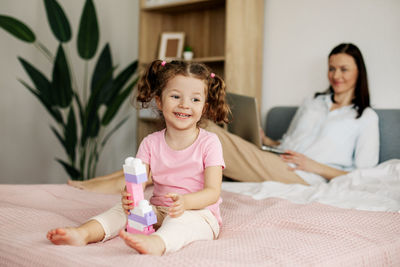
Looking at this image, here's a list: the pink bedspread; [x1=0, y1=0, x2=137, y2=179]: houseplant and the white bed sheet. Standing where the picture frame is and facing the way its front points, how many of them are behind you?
0

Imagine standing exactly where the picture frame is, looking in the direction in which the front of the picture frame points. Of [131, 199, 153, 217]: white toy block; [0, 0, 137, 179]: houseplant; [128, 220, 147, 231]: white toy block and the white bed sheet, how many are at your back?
0

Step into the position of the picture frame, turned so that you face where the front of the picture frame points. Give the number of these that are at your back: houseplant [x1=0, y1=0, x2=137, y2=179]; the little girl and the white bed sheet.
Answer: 0

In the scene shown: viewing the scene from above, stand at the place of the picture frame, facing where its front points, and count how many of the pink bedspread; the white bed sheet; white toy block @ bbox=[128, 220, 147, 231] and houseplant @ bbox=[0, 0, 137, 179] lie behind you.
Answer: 0

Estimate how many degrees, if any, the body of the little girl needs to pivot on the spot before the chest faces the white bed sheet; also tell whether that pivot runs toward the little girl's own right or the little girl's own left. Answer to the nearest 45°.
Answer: approximately 180°

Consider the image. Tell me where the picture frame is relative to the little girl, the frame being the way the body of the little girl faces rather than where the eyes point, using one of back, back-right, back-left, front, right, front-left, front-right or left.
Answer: back-right

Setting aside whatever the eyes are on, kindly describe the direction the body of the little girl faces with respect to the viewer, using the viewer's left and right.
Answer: facing the viewer and to the left of the viewer

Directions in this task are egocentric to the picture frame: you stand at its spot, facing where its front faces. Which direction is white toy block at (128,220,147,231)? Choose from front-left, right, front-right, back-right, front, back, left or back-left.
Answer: front

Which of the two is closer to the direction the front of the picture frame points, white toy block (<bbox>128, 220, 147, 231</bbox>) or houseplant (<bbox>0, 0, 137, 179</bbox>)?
the white toy block

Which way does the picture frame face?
toward the camera

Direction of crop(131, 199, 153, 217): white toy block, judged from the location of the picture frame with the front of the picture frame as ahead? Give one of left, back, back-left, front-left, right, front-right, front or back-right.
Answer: front

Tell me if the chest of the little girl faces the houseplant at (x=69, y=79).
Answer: no

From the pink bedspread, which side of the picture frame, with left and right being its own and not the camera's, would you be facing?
front

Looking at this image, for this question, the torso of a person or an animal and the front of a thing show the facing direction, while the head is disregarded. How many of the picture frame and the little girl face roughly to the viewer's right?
0
